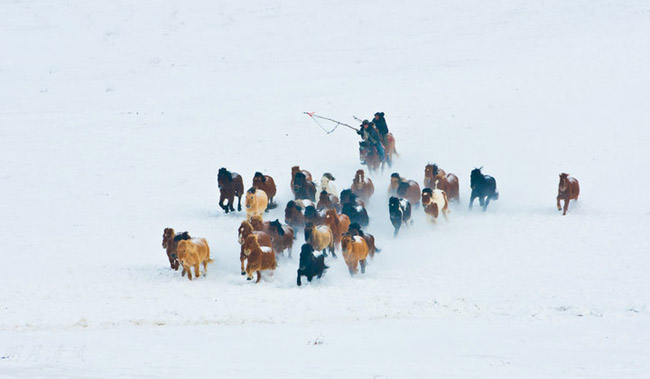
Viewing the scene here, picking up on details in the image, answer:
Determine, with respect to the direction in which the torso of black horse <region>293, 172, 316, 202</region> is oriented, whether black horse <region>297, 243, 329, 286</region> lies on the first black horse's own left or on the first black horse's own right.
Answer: on the first black horse's own left

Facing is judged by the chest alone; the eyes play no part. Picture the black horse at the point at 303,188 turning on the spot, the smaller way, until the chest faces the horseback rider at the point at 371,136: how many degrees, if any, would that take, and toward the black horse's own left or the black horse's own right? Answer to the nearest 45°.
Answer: approximately 180°

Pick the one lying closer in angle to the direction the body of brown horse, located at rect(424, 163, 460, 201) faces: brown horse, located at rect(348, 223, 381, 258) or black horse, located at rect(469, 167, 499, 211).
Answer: the brown horse

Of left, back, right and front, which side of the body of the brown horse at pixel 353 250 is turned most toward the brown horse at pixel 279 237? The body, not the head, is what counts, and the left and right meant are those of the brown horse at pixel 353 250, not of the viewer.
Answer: right

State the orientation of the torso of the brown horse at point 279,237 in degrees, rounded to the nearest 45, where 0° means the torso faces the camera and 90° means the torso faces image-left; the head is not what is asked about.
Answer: approximately 45°

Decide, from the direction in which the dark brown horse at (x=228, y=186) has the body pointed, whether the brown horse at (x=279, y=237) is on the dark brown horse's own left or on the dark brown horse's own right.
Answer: on the dark brown horse's own left

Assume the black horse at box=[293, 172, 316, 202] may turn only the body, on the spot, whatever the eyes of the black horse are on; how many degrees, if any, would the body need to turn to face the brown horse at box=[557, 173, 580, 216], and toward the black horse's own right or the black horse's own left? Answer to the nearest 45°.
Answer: approximately 135° to the black horse's own left
